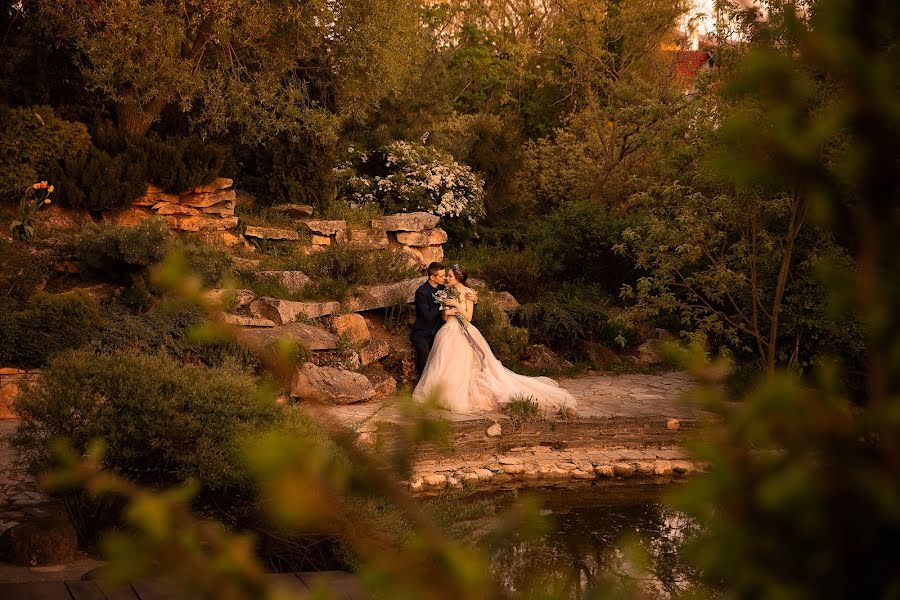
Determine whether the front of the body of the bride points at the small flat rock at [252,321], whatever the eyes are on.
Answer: yes

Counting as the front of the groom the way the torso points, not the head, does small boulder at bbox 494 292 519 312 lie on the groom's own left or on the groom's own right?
on the groom's own left

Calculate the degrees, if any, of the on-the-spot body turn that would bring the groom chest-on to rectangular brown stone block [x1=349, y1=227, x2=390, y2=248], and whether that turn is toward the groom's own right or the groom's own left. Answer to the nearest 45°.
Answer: approximately 90° to the groom's own left

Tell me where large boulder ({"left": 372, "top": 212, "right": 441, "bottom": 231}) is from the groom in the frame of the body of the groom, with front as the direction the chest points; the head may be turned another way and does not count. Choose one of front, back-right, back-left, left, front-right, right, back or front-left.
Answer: left

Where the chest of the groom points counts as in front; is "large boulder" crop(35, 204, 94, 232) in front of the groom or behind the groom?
behind

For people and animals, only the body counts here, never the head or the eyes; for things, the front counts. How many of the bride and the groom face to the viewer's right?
1

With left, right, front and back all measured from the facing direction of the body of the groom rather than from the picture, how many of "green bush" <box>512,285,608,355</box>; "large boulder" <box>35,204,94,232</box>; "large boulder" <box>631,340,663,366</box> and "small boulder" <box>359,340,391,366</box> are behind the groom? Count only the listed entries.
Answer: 2

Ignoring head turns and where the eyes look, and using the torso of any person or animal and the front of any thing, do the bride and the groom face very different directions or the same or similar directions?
very different directions

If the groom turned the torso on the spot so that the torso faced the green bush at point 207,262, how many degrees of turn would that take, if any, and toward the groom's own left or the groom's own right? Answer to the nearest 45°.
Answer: approximately 180°

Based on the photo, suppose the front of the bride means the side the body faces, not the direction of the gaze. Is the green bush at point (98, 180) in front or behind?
in front

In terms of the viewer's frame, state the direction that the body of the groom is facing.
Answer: to the viewer's right

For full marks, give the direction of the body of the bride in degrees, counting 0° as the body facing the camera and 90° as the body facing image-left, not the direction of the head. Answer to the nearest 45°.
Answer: approximately 90°

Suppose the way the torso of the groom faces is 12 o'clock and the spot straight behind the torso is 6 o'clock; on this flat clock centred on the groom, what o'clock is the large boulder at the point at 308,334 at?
The large boulder is roughly at 5 o'clock from the groom.
